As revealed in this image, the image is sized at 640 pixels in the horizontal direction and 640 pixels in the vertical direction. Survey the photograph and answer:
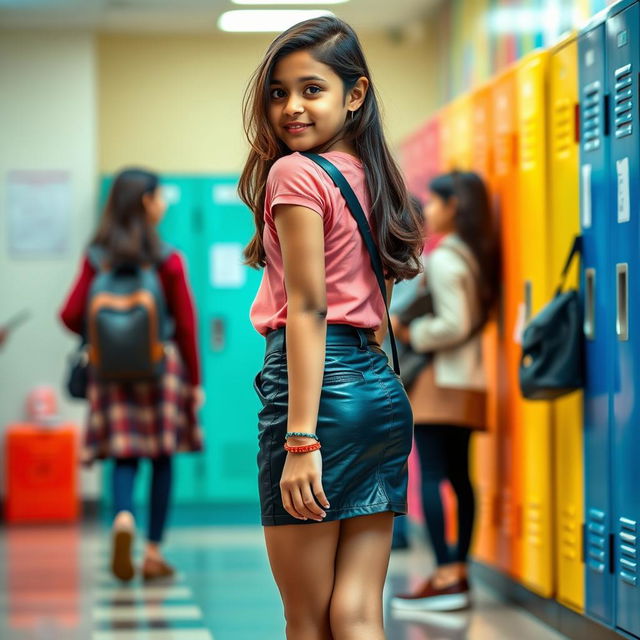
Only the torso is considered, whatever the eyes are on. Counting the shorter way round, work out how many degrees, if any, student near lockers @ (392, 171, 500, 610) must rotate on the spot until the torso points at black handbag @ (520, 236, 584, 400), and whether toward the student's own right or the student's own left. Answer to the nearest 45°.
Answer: approximately 90° to the student's own left

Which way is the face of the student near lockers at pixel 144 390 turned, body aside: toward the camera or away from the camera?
away from the camera

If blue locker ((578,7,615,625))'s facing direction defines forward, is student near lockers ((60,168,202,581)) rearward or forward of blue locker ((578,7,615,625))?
forward

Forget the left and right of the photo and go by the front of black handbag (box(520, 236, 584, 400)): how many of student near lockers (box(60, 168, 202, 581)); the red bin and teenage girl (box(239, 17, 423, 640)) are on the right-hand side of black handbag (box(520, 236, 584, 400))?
2

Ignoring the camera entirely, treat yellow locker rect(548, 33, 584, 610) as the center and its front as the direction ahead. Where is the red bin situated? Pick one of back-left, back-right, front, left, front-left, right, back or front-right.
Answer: front-right

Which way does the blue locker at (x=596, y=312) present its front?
to the viewer's left

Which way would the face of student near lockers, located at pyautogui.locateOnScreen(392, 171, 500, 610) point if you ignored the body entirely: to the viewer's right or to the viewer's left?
to the viewer's left

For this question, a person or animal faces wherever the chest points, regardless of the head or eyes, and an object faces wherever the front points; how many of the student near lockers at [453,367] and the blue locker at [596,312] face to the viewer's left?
2

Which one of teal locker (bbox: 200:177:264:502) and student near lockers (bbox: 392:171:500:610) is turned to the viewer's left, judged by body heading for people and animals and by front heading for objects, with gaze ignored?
the student near lockers

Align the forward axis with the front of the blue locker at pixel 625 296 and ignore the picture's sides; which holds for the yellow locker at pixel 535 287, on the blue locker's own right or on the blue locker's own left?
on the blue locker's own right

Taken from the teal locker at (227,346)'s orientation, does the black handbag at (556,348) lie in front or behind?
in front

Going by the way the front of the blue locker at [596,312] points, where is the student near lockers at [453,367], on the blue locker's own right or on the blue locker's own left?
on the blue locker's own right

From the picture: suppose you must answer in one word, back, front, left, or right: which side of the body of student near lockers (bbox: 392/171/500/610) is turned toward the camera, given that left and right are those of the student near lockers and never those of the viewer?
left
